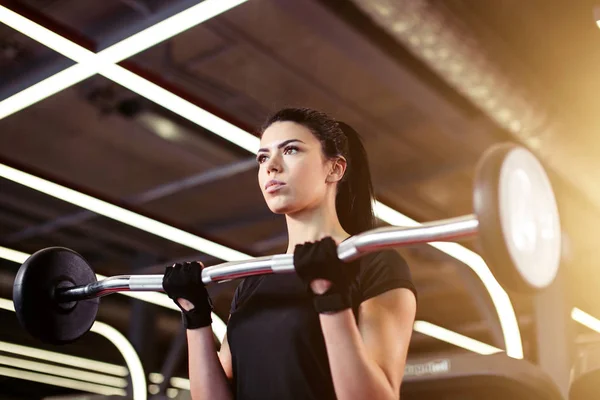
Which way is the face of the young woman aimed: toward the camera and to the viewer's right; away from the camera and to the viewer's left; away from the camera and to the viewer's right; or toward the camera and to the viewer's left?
toward the camera and to the viewer's left

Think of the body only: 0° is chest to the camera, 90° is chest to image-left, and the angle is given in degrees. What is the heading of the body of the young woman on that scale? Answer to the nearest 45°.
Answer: approximately 45°

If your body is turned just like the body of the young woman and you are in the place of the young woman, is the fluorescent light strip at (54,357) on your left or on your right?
on your right

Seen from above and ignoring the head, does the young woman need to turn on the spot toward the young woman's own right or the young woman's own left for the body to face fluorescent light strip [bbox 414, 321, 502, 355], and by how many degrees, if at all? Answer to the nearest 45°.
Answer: approximately 135° to the young woman's own right

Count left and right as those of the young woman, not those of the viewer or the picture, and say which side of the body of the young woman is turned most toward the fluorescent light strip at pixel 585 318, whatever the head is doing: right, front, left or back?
back
